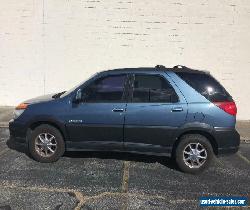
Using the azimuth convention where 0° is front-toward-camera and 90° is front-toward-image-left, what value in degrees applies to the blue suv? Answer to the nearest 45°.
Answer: approximately 90°
